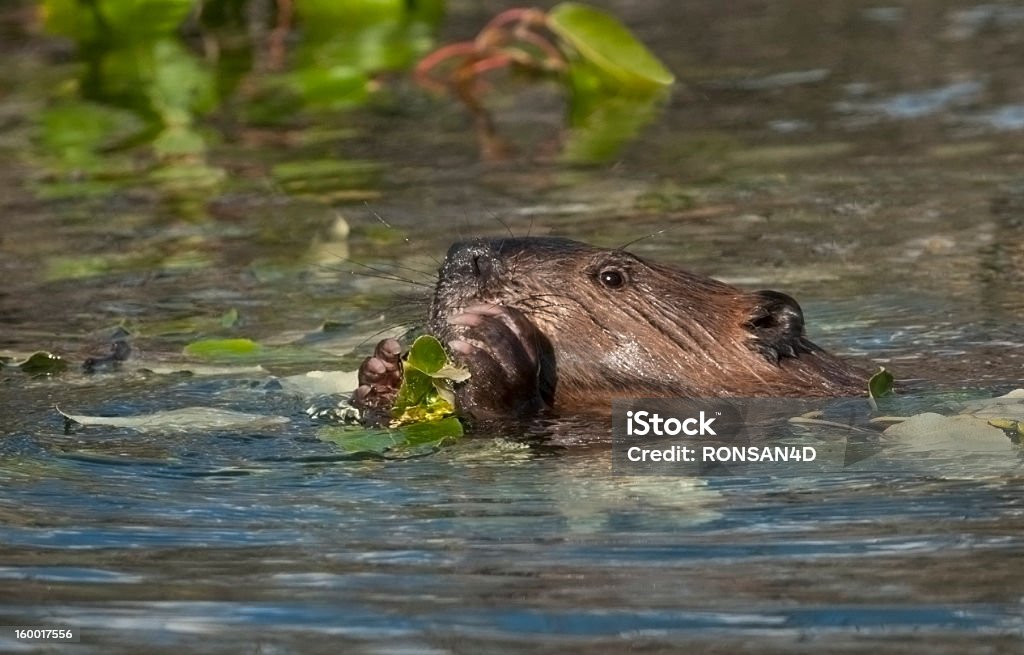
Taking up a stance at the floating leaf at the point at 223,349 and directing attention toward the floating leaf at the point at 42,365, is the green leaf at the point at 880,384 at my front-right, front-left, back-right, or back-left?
back-left

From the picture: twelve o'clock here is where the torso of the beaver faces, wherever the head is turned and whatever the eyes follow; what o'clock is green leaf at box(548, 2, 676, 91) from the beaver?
The green leaf is roughly at 3 o'clock from the beaver.

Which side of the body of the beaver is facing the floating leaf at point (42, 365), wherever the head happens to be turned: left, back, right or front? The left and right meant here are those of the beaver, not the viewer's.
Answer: front

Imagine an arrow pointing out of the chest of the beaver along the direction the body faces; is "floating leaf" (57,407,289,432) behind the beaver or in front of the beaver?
in front

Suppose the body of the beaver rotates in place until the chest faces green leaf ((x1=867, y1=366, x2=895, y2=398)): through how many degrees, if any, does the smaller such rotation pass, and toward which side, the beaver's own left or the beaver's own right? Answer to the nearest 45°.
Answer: approximately 180°

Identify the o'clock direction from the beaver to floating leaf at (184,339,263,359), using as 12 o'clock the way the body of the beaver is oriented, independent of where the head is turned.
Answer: The floating leaf is roughly at 1 o'clock from the beaver.

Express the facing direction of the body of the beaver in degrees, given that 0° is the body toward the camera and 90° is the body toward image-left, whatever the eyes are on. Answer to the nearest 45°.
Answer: approximately 90°
